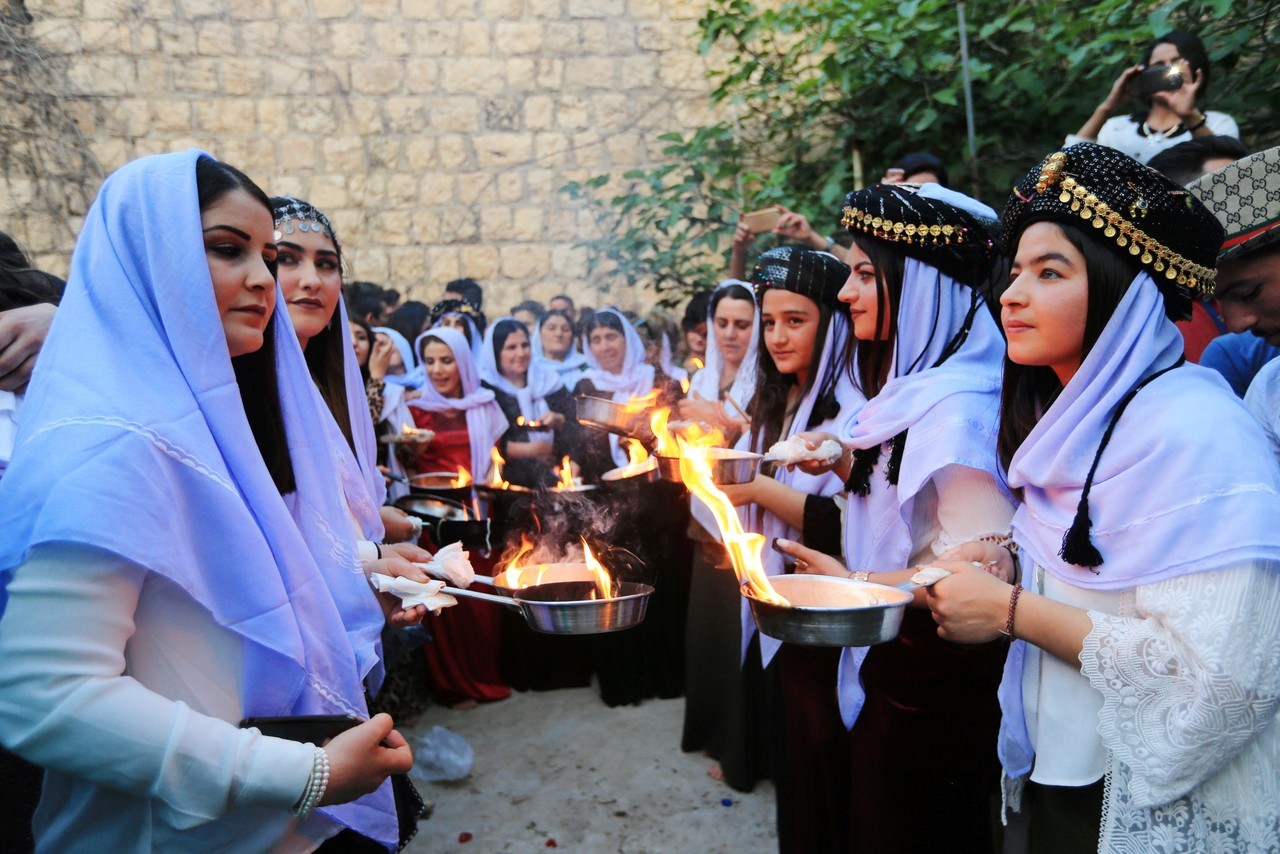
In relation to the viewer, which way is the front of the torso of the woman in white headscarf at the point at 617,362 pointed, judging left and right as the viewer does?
facing the viewer

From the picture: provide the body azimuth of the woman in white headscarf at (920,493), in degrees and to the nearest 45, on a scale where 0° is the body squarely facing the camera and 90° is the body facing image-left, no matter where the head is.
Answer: approximately 90°

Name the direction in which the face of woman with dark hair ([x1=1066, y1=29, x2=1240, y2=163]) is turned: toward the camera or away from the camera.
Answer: toward the camera

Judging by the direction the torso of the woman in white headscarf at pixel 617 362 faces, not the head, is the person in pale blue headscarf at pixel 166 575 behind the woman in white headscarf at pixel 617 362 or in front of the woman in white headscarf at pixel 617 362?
in front

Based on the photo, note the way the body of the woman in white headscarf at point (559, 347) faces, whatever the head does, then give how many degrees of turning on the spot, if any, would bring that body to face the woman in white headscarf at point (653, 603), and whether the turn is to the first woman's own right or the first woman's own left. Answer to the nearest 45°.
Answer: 0° — they already face them

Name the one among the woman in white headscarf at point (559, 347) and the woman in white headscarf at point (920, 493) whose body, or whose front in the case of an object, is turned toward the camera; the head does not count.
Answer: the woman in white headscarf at point (559, 347)

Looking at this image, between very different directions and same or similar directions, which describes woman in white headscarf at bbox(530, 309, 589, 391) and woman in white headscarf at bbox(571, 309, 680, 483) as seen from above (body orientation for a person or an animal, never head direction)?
same or similar directions

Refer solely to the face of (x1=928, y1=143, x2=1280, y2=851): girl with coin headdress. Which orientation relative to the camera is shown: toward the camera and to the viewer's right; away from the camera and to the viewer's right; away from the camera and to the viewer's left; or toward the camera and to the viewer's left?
toward the camera and to the viewer's left

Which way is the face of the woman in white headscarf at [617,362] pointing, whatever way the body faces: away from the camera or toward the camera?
toward the camera

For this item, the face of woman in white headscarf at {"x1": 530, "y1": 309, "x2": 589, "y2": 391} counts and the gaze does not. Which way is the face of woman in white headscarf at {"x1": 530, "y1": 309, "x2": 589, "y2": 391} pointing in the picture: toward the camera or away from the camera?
toward the camera

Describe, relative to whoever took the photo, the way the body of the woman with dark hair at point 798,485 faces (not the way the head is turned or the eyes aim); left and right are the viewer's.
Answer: facing the viewer and to the left of the viewer

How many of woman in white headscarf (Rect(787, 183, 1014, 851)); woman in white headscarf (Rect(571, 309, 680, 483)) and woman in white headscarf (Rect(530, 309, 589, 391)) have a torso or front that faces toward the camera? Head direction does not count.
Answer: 2

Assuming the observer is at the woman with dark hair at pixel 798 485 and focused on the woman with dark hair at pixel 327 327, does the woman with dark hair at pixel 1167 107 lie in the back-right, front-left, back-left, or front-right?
back-right

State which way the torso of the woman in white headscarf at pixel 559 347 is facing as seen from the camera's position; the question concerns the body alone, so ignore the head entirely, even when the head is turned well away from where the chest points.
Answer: toward the camera
